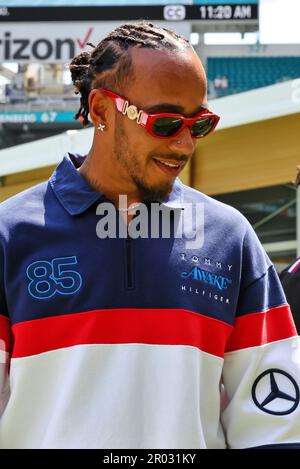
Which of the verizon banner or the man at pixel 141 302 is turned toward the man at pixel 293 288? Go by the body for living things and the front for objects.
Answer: the verizon banner

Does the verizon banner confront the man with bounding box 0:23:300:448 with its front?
yes

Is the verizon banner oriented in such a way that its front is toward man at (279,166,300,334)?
yes

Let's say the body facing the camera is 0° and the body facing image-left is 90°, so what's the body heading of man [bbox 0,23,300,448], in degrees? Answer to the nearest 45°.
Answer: approximately 0°

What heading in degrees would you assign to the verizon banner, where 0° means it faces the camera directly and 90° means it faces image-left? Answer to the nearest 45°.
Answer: approximately 0°

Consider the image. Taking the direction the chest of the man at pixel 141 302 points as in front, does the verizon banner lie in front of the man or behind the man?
behind
